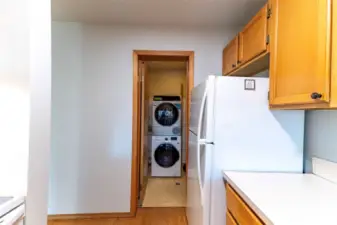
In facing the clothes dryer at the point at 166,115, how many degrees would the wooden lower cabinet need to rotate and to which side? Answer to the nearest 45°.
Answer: approximately 45° to its right

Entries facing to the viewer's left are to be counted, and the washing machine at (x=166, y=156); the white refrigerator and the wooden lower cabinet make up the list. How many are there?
2

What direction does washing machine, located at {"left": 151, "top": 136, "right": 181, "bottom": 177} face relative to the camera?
toward the camera

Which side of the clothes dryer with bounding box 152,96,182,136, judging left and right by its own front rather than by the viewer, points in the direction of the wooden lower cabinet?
front

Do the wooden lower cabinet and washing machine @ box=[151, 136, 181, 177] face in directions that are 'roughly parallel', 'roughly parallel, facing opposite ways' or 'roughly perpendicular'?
roughly perpendicular

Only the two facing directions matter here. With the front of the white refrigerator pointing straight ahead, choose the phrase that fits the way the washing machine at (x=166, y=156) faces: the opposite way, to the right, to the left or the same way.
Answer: to the left

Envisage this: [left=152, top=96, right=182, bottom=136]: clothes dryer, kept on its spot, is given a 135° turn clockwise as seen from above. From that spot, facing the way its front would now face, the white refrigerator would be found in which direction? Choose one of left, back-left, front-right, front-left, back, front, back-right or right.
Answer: back-left

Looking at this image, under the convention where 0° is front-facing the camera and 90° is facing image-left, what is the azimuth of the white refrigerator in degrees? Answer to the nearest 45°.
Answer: approximately 90°

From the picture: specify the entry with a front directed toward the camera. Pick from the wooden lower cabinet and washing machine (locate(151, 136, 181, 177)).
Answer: the washing machine

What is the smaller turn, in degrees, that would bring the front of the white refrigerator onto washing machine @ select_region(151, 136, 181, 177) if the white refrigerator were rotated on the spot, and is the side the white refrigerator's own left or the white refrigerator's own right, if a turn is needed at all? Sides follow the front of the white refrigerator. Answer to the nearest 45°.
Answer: approximately 45° to the white refrigerator's own right

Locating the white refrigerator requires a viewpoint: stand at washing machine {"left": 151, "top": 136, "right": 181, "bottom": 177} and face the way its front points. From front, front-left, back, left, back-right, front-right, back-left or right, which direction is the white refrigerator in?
front

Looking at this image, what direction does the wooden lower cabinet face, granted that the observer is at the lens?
facing to the left of the viewer

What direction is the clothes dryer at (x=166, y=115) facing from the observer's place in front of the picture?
facing the viewer
